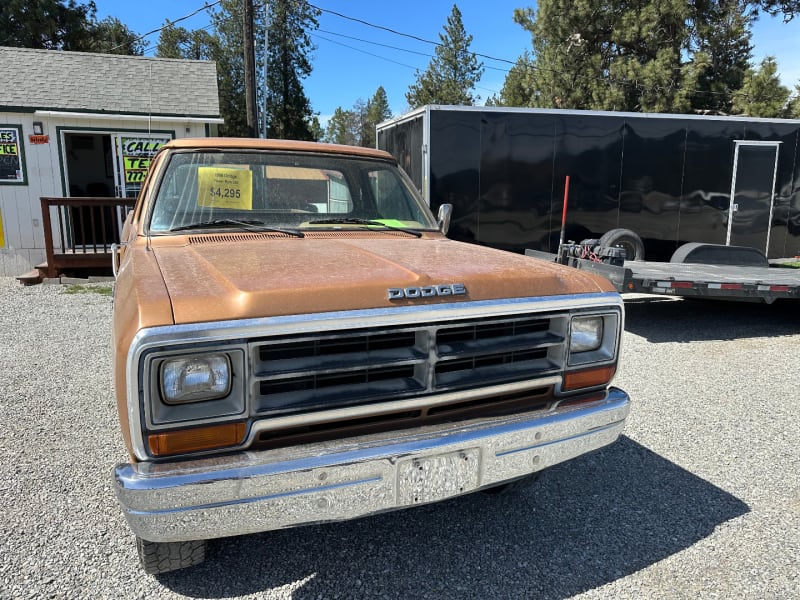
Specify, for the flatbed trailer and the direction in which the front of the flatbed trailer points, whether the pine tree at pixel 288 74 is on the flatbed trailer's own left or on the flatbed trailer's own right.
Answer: on the flatbed trailer's own right

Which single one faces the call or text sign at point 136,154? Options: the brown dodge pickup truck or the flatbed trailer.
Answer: the flatbed trailer

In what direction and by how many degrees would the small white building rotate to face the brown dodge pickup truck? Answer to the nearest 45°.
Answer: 0° — it already faces it

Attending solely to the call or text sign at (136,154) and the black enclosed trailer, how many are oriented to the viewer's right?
1

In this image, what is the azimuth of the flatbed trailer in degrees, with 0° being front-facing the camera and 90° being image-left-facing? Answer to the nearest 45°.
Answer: approximately 90°

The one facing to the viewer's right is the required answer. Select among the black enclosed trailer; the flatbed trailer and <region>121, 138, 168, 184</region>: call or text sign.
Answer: the black enclosed trailer

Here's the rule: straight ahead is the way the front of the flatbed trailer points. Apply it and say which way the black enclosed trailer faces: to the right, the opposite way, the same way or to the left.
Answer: the opposite way

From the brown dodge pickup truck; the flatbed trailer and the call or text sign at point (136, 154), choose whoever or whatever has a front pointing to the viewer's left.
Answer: the flatbed trailer

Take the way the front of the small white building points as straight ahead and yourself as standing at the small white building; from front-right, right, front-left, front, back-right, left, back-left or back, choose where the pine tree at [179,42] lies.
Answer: back

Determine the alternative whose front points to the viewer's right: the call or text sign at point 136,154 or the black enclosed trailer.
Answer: the black enclosed trailer

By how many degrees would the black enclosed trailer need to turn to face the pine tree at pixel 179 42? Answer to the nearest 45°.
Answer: approximately 135° to its left

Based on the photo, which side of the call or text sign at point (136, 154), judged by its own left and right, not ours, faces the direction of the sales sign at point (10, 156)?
right

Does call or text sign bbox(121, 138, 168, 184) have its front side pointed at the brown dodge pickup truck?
yes
